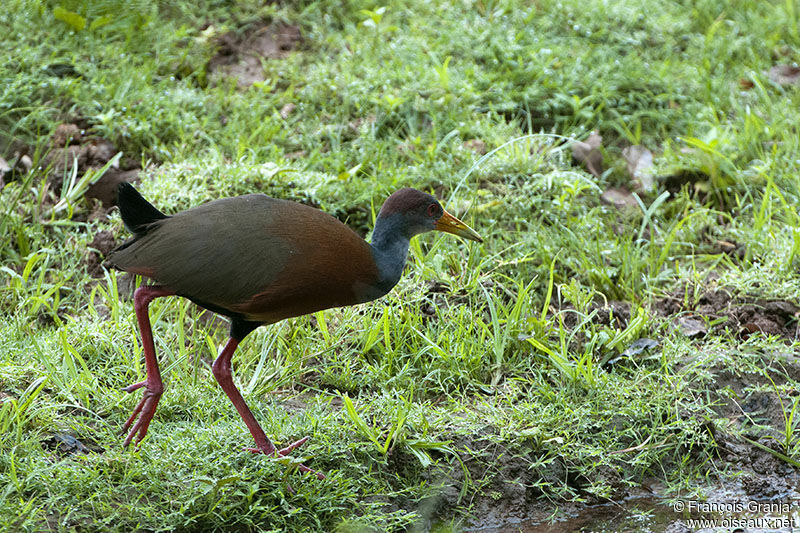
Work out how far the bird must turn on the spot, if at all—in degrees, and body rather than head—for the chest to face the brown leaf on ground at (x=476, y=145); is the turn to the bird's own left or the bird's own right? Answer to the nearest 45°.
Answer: approximately 45° to the bird's own left

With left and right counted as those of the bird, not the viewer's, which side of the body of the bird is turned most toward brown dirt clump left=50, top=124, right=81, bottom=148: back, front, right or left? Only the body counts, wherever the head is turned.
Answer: left

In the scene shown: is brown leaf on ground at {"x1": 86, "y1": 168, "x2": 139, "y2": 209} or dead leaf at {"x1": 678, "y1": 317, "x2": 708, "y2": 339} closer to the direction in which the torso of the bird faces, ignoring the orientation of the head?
the dead leaf

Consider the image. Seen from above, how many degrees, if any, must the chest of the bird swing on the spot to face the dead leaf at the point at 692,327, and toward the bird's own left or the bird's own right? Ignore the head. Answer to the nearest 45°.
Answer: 0° — it already faces it

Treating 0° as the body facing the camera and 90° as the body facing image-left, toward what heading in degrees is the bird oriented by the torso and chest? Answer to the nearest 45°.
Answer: approximately 270°

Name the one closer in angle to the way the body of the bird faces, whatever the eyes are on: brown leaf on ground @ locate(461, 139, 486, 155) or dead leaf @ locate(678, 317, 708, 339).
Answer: the dead leaf

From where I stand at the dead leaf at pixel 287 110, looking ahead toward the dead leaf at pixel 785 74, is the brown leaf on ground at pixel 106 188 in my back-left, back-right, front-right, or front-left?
back-right

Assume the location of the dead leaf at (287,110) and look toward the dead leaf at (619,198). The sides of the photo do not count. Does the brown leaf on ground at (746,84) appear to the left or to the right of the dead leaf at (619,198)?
left

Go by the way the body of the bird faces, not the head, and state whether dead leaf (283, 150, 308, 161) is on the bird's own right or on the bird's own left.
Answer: on the bird's own left

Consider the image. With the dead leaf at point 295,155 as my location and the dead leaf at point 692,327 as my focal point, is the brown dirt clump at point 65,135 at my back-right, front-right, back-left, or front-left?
back-right
